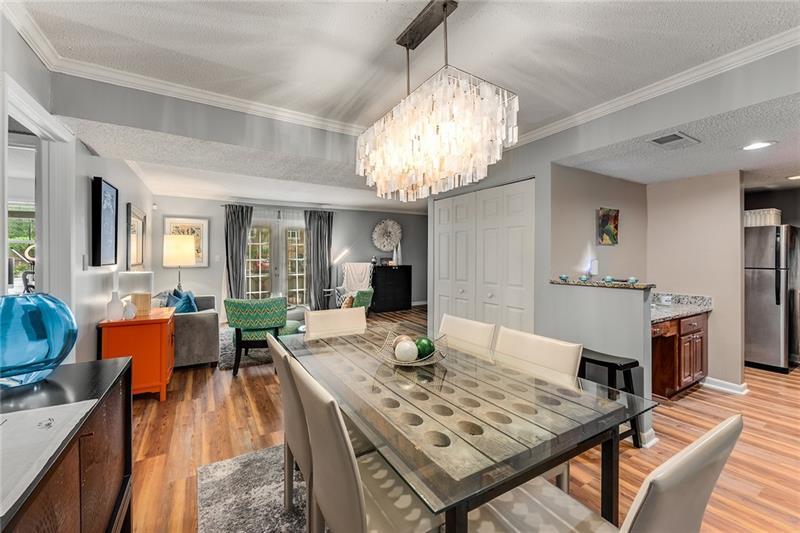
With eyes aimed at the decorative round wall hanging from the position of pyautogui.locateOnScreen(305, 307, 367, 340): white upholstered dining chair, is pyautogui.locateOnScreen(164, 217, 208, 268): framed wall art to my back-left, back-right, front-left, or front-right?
front-left

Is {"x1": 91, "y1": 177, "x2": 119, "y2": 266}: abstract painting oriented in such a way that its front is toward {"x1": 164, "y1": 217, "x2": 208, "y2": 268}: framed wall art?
no

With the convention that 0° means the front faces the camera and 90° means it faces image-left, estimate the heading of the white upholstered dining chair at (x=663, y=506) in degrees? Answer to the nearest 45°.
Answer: approximately 135°

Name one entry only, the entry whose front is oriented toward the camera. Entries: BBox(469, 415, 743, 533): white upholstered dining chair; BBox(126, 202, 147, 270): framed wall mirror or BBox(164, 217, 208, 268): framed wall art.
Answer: the framed wall art

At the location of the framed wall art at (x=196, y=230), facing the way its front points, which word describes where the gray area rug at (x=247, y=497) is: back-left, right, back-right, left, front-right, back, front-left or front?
front

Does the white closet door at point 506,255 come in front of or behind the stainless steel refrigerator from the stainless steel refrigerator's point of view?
in front

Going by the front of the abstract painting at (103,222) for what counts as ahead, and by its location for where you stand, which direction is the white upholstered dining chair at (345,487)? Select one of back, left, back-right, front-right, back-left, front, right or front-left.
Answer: front-right

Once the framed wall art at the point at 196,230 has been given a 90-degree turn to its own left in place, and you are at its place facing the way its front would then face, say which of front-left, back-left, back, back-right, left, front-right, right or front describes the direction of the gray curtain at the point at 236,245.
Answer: front

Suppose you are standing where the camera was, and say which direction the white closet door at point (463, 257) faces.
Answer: facing the viewer and to the left of the viewer

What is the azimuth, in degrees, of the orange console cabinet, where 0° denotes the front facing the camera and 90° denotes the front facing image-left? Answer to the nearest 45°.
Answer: approximately 270°

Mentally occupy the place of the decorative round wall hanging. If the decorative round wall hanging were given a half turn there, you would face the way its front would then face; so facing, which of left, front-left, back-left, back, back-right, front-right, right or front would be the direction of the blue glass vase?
back

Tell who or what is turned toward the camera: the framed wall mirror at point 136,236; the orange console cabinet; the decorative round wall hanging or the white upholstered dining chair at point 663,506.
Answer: the decorative round wall hanging

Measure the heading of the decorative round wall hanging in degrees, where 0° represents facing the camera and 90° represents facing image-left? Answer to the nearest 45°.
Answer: approximately 0°

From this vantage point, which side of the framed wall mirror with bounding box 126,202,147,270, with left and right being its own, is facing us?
right

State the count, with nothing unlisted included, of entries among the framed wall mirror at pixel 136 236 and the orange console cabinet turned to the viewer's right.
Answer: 2

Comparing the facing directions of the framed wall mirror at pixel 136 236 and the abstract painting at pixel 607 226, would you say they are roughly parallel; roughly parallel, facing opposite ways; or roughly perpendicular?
roughly perpendicular

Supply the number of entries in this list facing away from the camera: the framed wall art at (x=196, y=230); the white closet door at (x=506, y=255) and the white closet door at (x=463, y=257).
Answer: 0
